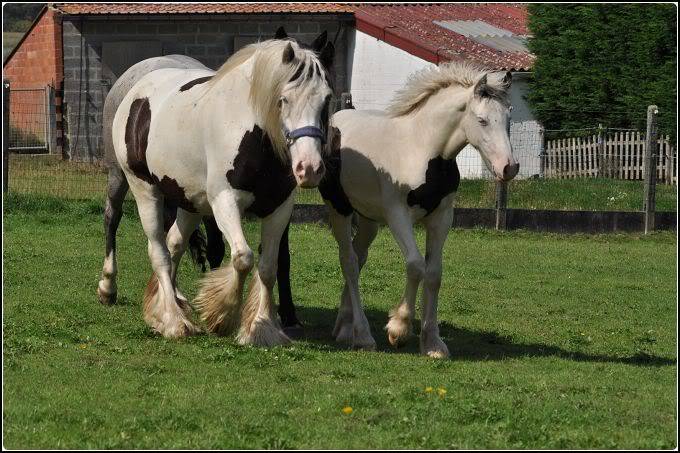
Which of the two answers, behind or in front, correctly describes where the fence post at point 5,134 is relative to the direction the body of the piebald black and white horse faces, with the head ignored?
behind

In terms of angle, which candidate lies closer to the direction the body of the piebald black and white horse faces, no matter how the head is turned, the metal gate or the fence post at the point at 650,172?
the fence post

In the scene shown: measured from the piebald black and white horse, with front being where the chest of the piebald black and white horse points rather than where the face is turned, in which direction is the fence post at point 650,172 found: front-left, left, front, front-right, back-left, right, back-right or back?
left

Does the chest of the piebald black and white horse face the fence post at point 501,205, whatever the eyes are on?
no

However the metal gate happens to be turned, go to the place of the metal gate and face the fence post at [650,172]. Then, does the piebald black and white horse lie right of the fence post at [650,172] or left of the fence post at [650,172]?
right

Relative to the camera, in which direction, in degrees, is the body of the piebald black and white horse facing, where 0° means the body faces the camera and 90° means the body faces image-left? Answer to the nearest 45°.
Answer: approximately 315°

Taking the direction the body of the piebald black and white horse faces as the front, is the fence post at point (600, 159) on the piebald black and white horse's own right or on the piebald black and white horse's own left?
on the piebald black and white horse's own left

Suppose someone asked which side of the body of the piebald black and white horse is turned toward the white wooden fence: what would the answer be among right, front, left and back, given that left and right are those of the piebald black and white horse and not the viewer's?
left
